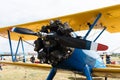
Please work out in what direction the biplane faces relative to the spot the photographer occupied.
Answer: facing the viewer and to the left of the viewer
